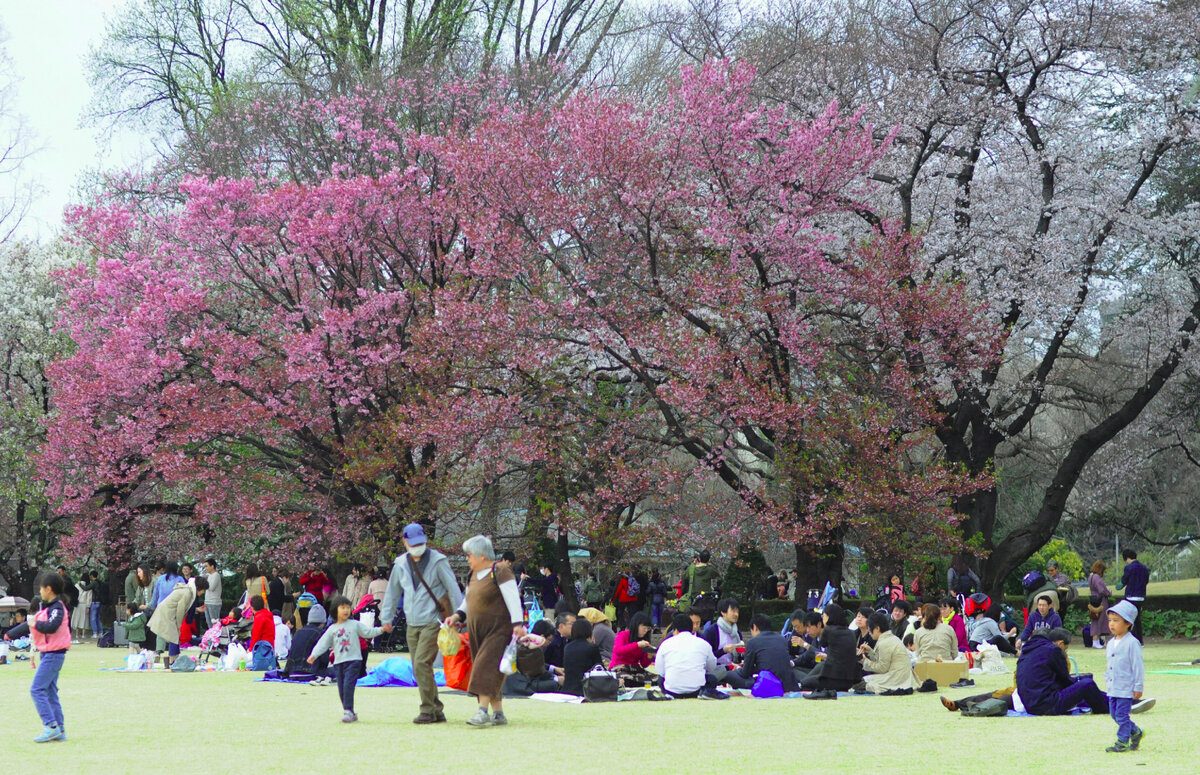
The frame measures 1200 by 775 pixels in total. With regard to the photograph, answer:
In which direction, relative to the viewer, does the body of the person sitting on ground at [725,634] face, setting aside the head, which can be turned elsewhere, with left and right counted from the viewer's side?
facing the viewer and to the right of the viewer

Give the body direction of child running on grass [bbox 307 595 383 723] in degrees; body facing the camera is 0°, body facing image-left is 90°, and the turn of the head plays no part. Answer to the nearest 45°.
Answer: approximately 0°

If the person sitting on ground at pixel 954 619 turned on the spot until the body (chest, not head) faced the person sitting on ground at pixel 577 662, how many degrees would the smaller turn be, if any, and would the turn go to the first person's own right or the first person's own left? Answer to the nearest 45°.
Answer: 0° — they already face them

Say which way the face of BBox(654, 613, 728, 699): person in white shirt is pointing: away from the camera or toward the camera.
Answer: away from the camera

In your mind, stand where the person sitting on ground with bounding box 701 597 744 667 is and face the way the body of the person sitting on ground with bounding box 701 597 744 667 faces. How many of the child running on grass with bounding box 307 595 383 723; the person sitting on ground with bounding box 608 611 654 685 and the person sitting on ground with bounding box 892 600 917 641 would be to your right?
2

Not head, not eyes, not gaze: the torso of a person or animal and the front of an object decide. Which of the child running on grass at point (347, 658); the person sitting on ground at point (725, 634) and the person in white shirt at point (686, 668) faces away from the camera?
the person in white shirt

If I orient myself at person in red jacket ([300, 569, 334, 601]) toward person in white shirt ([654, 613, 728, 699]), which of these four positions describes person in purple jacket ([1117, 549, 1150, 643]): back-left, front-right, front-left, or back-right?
front-left

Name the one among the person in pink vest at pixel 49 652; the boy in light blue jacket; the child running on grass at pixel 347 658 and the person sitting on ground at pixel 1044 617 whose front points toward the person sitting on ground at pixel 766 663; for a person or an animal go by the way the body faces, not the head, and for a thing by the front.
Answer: the person sitting on ground at pixel 1044 617

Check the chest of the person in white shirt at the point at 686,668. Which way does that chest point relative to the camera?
away from the camera

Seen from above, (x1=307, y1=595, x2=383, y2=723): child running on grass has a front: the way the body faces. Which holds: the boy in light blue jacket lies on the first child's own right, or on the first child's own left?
on the first child's own left

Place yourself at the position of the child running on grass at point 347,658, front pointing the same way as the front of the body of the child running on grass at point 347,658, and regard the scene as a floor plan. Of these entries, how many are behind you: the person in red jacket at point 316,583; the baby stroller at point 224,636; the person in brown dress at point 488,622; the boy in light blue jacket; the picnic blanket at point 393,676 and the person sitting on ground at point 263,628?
4

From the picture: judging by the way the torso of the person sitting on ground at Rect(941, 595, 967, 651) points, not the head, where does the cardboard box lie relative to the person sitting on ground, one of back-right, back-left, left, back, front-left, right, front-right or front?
front-left

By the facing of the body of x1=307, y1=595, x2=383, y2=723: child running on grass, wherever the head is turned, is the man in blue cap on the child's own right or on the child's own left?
on the child's own left
